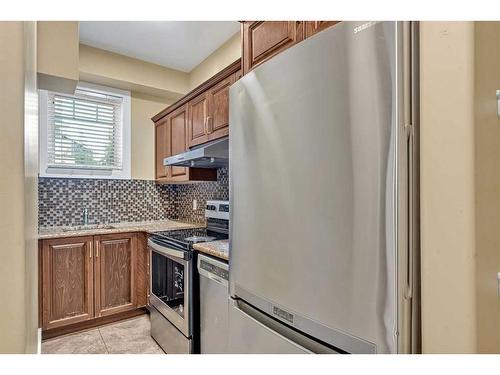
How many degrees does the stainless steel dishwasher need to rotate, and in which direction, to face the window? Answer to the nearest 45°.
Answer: approximately 90° to its right

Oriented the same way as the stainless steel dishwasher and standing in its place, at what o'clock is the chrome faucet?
The chrome faucet is roughly at 3 o'clock from the stainless steel dishwasher.

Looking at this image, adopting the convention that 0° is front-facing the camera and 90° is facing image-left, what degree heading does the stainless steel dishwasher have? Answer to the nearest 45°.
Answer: approximately 45°

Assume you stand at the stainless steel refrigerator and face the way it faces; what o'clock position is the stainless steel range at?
The stainless steel range is roughly at 3 o'clock from the stainless steel refrigerator.

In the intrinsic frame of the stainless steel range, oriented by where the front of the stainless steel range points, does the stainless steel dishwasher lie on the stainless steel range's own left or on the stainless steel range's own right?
on the stainless steel range's own left

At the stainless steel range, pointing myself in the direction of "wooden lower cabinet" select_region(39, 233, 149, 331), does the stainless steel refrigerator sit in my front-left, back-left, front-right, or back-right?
back-left

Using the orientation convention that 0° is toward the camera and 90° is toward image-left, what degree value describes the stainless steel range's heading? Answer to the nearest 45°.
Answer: approximately 45°

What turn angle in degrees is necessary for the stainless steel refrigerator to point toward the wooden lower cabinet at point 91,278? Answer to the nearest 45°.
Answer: approximately 90° to its right

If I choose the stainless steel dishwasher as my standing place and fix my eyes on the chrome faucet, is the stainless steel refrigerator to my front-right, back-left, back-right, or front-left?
back-left
